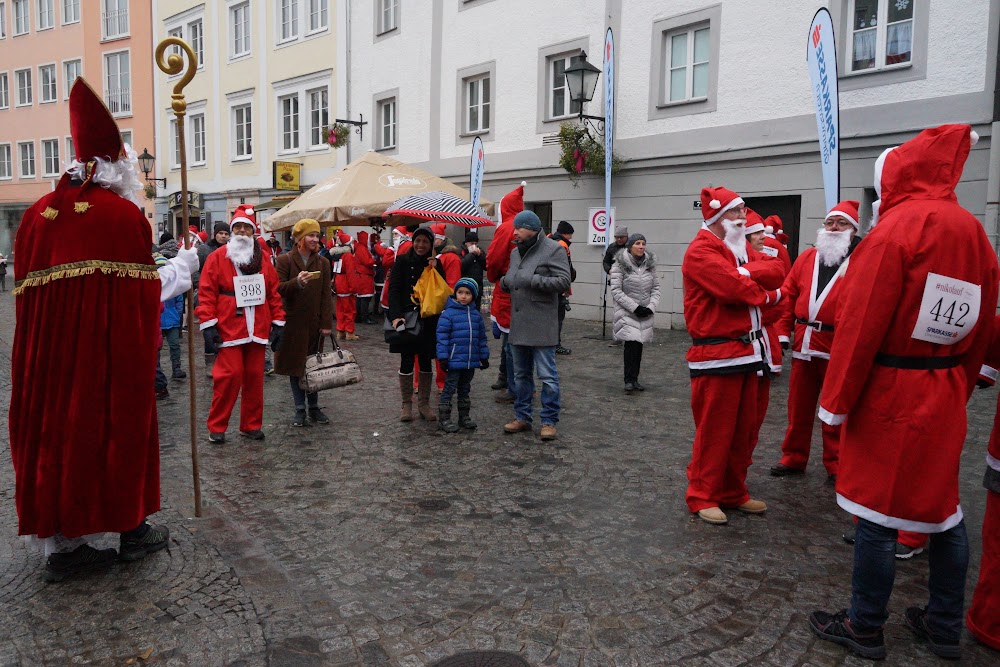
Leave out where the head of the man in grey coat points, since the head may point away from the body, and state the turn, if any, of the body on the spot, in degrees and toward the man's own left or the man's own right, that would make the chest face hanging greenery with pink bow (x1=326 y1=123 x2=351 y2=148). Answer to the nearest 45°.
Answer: approximately 135° to the man's own right

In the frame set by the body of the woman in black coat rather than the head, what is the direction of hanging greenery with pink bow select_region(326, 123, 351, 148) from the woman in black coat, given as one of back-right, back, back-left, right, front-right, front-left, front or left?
back

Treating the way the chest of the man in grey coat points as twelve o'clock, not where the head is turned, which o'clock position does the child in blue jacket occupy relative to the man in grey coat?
The child in blue jacket is roughly at 2 o'clock from the man in grey coat.

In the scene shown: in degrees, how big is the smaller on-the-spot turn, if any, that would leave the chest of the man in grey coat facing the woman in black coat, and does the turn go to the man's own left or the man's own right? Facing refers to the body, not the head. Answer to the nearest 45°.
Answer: approximately 90° to the man's own right

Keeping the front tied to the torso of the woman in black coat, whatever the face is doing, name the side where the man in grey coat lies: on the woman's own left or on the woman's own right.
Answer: on the woman's own left

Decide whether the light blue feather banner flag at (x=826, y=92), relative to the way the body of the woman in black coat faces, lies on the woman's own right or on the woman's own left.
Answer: on the woman's own left

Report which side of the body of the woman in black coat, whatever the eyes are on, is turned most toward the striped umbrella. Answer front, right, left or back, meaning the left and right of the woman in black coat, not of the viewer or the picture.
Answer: left

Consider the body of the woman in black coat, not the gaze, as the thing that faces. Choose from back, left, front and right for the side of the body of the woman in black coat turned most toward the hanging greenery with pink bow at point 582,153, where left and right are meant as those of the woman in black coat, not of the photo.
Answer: back

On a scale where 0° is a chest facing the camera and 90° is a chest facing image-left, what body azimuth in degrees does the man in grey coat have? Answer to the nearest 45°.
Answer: approximately 45°

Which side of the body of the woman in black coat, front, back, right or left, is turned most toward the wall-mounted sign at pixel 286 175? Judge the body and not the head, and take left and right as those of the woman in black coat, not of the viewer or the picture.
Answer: back
